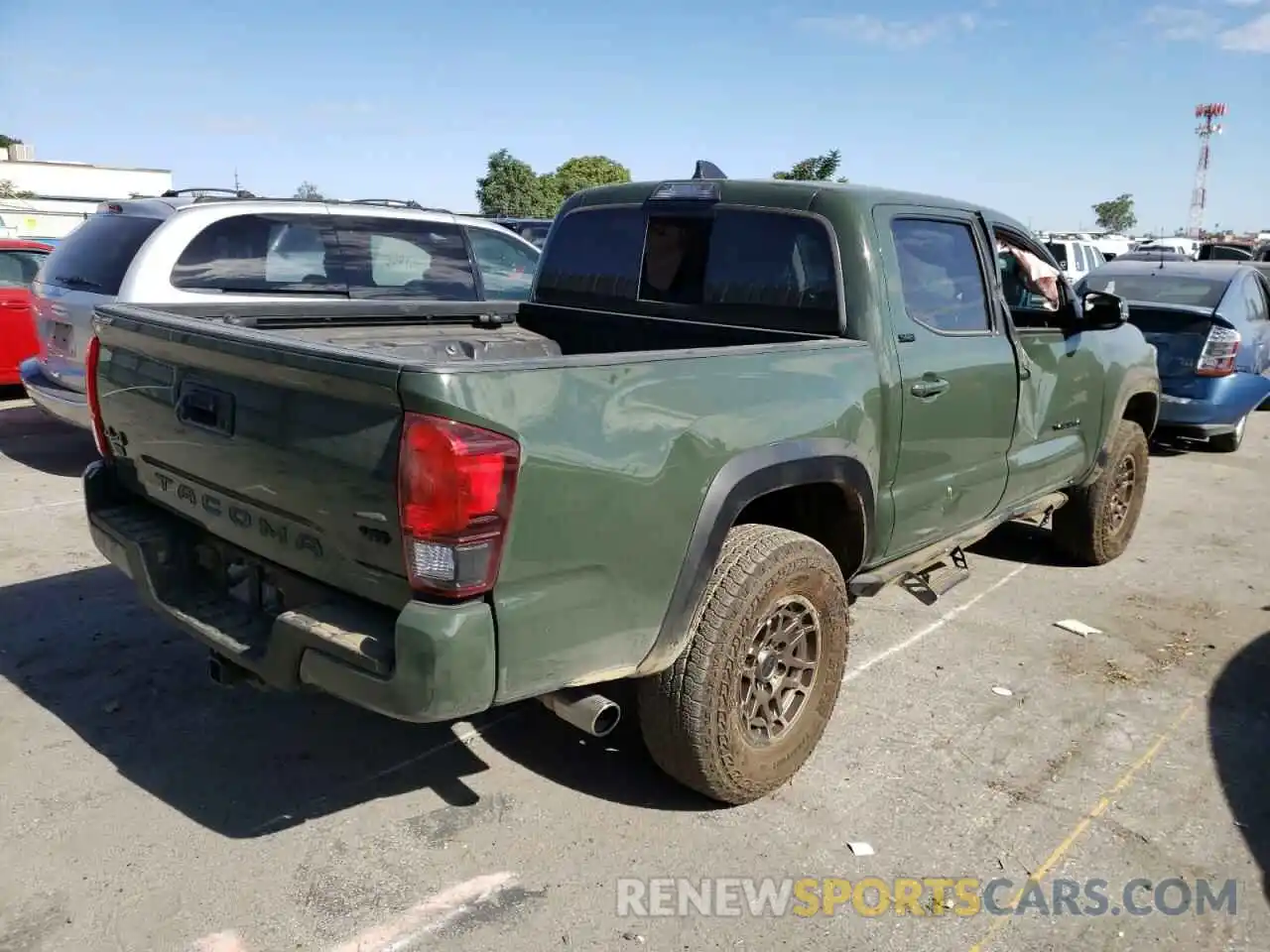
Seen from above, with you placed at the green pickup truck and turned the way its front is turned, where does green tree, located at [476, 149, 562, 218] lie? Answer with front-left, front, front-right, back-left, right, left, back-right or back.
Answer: front-left

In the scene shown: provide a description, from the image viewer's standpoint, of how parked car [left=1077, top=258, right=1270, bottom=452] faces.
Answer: facing away from the viewer and to the right of the viewer

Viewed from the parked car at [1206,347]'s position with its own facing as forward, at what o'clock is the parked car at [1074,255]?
the parked car at [1074,255] is roughly at 10 o'clock from the parked car at [1206,347].

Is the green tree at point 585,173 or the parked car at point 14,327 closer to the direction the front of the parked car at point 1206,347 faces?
the green tree

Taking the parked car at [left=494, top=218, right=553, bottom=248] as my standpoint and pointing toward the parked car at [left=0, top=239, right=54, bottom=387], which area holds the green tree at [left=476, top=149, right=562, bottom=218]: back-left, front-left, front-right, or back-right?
back-right

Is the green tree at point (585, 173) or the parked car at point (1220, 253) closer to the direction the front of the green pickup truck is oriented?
the parked car

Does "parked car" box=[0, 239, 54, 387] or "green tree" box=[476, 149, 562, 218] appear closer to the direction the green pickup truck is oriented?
the green tree

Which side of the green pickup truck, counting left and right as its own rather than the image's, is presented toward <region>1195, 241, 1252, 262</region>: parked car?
front

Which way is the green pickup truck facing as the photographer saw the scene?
facing away from the viewer and to the right of the viewer

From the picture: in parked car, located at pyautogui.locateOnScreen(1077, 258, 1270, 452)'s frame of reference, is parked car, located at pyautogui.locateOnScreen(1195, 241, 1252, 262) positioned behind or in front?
in front

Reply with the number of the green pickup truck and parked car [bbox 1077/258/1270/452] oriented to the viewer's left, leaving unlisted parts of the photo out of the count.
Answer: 0
